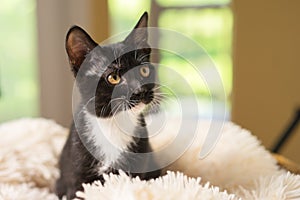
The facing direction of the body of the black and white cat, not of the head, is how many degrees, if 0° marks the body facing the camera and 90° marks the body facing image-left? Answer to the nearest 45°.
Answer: approximately 315°

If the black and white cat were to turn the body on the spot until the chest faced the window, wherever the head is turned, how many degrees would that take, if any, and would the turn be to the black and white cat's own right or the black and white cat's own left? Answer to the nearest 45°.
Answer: approximately 135° to the black and white cat's own left
